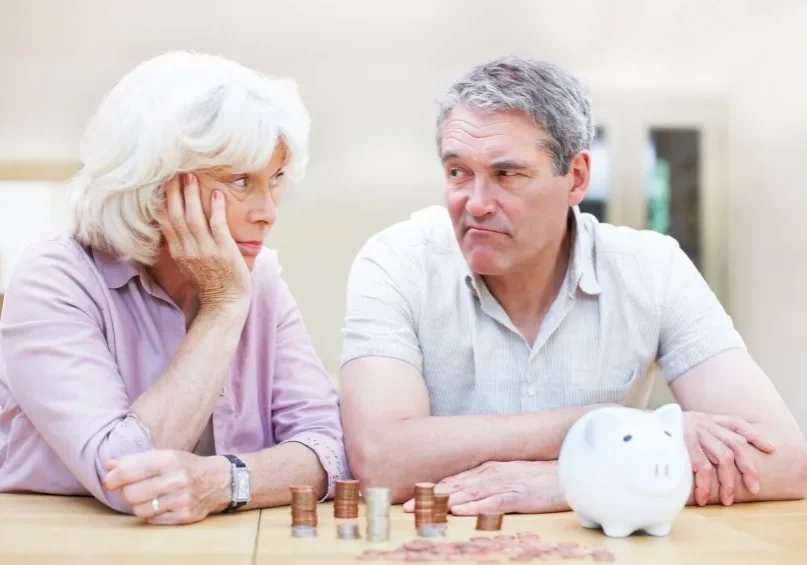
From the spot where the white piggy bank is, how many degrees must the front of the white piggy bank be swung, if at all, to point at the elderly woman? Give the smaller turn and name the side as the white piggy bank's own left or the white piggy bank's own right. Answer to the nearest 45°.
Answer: approximately 135° to the white piggy bank's own right

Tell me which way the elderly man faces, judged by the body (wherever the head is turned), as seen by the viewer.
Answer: toward the camera

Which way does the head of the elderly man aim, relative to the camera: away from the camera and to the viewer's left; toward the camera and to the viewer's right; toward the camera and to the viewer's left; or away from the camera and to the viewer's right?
toward the camera and to the viewer's left

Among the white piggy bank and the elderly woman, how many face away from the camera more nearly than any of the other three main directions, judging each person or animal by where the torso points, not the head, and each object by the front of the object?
0

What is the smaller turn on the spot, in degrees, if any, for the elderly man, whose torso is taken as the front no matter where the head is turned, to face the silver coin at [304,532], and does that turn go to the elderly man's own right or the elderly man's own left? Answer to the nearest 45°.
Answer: approximately 45° to the elderly man's own right

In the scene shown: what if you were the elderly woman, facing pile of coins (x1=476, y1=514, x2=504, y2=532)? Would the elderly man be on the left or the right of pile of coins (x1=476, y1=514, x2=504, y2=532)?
left

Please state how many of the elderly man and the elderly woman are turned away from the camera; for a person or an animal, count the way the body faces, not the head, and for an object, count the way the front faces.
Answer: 0

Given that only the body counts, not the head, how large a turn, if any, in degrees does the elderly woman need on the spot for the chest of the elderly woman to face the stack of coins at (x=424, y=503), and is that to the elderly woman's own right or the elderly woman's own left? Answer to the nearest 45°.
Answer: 0° — they already face it

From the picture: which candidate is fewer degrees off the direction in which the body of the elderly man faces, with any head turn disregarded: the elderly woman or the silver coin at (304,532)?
the silver coin

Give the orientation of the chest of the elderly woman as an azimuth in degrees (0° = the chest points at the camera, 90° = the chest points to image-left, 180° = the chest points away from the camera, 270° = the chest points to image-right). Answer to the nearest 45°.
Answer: approximately 315°

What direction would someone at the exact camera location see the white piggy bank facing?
facing the viewer and to the right of the viewer

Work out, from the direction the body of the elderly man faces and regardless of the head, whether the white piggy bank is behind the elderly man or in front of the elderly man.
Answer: in front

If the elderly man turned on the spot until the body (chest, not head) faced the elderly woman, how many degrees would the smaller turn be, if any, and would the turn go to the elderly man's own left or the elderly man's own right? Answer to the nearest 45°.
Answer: approximately 45° to the elderly man's own right
